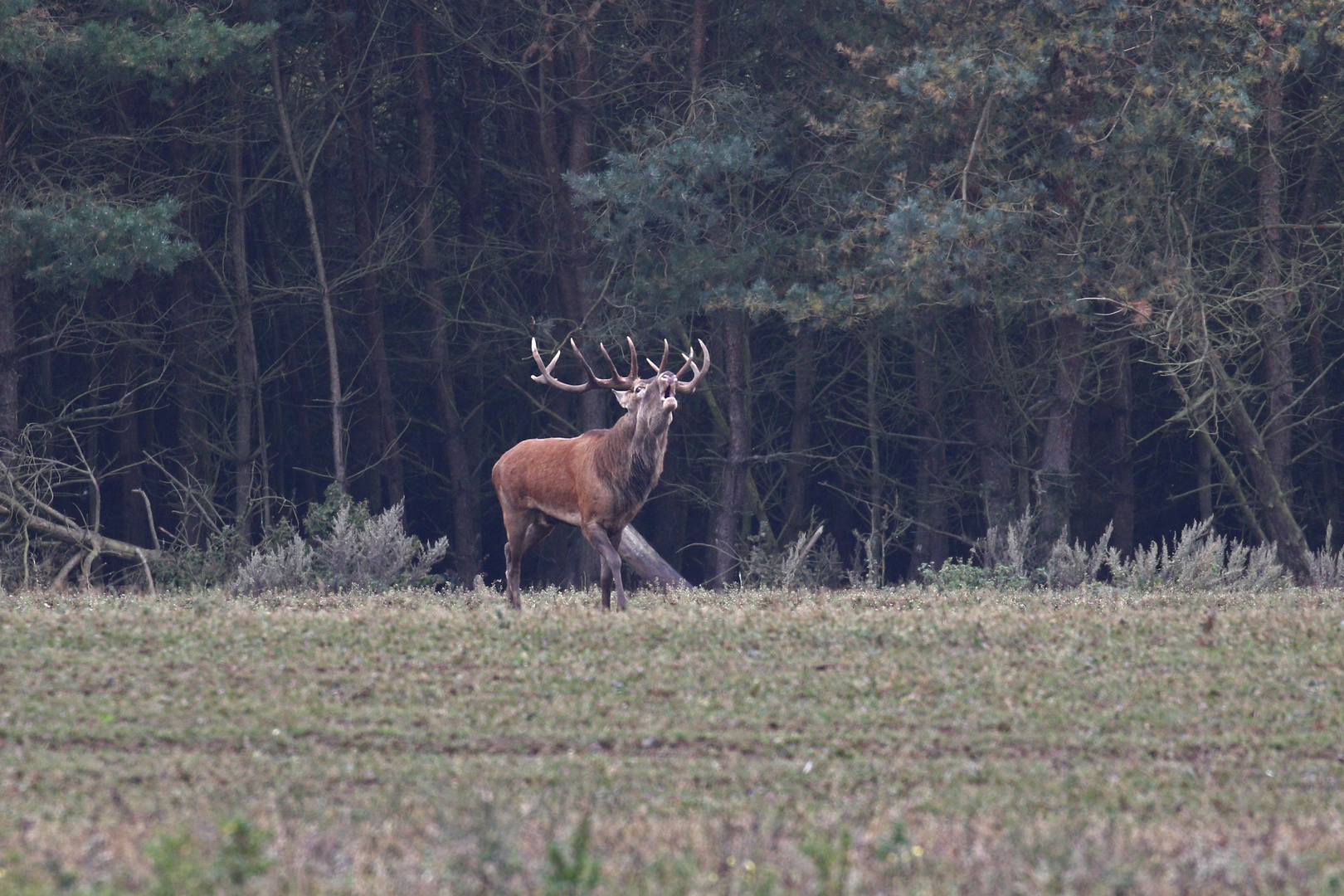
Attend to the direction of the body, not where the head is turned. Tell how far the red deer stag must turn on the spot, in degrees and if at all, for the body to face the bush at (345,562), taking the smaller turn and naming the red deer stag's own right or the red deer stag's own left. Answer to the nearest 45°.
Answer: approximately 180°

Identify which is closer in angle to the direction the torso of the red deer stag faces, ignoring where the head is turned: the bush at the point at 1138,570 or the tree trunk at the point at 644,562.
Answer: the bush

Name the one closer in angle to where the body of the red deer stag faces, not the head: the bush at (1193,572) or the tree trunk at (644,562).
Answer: the bush

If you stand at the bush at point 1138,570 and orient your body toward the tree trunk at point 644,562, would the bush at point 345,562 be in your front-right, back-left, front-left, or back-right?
front-left

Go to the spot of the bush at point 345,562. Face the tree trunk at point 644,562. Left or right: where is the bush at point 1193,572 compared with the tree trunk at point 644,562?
right

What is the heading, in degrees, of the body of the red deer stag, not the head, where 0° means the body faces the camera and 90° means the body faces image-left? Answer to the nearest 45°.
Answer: approximately 315°

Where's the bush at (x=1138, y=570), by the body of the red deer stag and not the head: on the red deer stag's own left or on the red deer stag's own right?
on the red deer stag's own left

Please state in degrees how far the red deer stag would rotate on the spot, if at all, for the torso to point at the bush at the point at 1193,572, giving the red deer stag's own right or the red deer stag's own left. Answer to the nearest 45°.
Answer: approximately 90° to the red deer stag's own left
